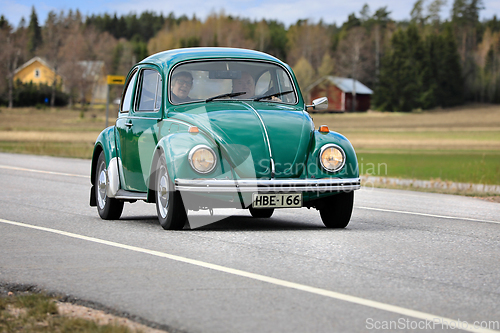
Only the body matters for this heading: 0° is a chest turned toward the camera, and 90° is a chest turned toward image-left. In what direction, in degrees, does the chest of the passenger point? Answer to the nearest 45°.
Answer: approximately 315°

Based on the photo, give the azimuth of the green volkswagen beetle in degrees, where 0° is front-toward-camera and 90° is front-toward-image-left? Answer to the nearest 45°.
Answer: approximately 315°
